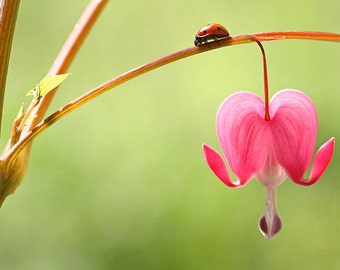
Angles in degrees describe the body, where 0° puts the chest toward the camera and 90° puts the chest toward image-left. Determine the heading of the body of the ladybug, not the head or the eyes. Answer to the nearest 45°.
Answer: approximately 90°
